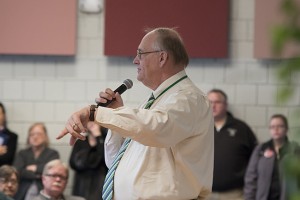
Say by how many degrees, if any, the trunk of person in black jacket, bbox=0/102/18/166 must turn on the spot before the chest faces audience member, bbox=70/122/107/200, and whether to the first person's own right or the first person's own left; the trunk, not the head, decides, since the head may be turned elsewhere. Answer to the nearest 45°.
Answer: approximately 45° to the first person's own left

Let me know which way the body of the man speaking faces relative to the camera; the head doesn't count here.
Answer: to the viewer's left

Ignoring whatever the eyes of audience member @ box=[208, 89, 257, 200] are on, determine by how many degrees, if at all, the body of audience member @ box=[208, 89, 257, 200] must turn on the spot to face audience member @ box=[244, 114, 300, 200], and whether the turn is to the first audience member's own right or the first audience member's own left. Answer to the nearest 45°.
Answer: approximately 135° to the first audience member's own left

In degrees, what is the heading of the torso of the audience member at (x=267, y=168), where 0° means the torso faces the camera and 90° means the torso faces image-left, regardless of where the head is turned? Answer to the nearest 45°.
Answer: approximately 0°

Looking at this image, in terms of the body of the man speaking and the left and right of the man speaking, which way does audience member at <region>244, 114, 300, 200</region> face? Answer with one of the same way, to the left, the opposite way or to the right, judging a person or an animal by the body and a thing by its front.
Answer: to the left

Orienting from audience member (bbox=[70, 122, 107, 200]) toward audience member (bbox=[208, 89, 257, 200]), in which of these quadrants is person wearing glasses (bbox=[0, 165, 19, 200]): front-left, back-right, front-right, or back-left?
back-right

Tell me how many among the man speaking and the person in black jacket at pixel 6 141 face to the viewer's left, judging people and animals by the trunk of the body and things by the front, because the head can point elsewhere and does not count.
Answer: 1

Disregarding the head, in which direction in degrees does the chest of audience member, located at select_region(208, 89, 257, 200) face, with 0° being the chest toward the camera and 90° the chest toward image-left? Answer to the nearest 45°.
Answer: approximately 45°

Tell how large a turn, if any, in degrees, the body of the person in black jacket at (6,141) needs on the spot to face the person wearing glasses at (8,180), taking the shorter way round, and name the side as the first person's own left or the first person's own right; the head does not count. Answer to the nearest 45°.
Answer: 0° — they already face them
